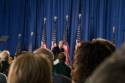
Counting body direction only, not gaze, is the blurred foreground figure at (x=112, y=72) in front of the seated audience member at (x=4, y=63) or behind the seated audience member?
behind

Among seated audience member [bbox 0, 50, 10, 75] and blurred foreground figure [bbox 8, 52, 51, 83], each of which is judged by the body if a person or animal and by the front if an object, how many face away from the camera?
2

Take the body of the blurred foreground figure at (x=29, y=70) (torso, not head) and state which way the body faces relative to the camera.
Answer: away from the camera

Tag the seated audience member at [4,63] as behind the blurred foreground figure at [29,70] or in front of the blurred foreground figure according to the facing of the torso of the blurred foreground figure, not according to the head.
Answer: in front

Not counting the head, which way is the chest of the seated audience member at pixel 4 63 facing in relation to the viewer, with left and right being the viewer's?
facing away from the viewer

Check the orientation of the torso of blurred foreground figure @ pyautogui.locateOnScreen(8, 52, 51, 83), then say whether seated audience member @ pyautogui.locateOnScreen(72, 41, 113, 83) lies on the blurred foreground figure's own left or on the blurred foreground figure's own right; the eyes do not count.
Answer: on the blurred foreground figure's own right
